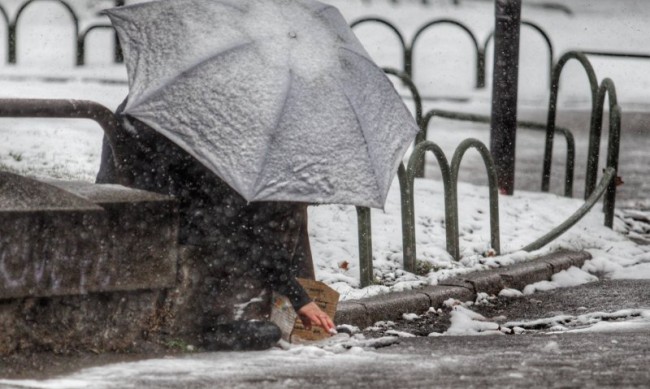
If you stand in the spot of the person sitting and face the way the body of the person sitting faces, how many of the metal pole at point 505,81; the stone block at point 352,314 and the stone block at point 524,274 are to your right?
0

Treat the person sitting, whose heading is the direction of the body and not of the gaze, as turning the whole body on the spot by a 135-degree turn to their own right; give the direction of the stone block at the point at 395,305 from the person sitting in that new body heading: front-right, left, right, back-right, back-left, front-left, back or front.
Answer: back

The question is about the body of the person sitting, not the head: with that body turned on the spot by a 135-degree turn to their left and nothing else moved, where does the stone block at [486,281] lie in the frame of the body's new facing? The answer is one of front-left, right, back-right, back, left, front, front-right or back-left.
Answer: right

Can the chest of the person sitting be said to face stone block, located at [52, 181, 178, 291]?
no

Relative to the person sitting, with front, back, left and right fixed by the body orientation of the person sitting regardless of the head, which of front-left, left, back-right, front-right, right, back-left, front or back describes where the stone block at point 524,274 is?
front-left

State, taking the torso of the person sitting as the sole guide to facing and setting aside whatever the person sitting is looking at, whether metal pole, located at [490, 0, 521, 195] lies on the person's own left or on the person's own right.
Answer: on the person's own left

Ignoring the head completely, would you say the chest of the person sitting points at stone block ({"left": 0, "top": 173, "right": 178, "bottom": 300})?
no

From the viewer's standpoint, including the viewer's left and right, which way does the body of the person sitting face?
facing to the right of the viewer

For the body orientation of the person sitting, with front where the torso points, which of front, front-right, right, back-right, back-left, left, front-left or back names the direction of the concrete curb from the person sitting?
front-left

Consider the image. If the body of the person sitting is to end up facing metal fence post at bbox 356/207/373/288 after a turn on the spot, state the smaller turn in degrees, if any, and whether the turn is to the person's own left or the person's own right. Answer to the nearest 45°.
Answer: approximately 45° to the person's own left
